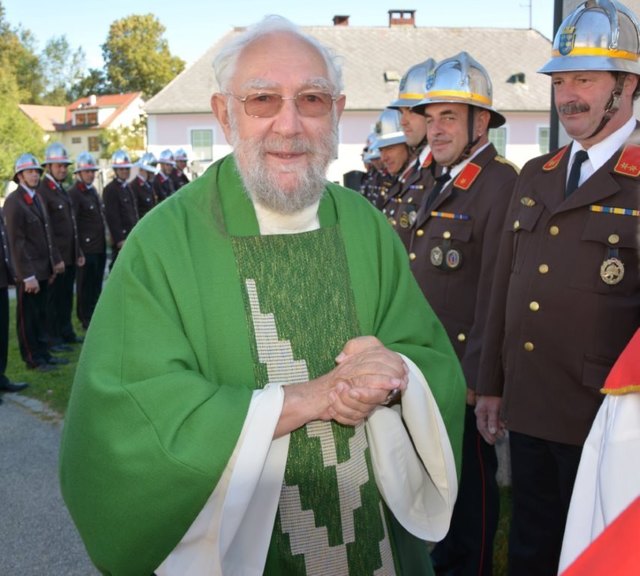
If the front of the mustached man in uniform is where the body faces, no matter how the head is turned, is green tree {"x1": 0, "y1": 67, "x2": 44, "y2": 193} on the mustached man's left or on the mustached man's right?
on the mustached man's right

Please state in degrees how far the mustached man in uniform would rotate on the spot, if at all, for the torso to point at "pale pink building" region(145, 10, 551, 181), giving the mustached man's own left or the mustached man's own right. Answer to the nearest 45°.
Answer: approximately 135° to the mustached man's own right

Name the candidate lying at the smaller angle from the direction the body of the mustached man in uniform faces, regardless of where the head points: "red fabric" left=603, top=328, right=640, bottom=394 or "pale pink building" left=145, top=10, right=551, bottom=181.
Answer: the red fabric

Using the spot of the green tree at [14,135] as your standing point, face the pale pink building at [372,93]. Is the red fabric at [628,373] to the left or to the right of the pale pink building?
right

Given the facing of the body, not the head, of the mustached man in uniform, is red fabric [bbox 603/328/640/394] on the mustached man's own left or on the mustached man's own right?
on the mustached man's own left

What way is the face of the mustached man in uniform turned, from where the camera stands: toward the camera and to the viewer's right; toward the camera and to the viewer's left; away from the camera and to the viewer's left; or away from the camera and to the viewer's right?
toward the camera and to the viewer's left
